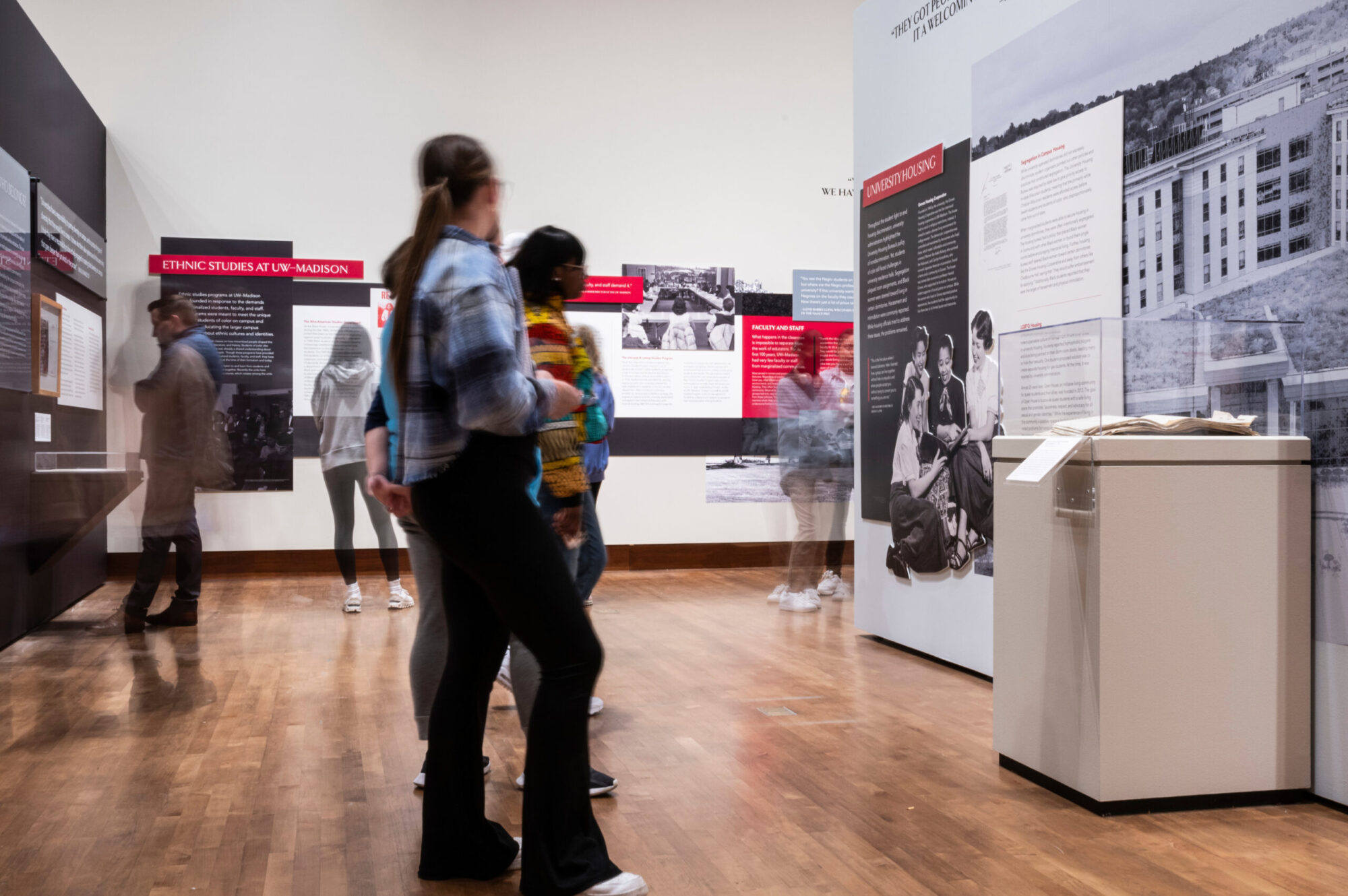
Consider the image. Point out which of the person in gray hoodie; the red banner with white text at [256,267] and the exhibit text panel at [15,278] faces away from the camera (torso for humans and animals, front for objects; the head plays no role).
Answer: the person in gray hoodie

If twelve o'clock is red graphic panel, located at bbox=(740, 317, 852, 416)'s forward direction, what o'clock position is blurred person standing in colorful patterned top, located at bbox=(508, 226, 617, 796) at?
The blurred person standing in colorful patterned top is roughly at 12 o'clock from the red graphic panel.

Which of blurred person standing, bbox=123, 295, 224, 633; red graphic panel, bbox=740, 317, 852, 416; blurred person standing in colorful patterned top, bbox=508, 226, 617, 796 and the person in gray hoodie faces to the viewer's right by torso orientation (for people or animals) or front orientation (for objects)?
blurred person standing in colorful patterned top, bbox=508, 226, 617, 796

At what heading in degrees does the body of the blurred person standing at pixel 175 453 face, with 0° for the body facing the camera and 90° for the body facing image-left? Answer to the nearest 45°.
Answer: approximately 90°

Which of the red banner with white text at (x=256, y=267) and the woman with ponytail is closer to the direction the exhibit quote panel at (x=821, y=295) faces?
the woman with ponytail

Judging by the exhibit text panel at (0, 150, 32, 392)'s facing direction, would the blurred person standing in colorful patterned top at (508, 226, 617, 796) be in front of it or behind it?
in front

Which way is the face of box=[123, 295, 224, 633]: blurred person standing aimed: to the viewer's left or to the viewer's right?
to the viewer's left

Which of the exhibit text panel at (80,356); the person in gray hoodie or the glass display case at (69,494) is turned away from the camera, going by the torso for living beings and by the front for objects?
the person in gray hoodie

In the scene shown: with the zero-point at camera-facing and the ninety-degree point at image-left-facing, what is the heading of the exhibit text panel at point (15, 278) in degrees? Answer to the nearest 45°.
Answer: approximately 315°

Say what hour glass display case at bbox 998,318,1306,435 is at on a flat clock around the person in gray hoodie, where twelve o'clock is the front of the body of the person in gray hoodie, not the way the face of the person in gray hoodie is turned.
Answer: The glass display case is roughly at 5 o'clock from the person in gray hoodie.

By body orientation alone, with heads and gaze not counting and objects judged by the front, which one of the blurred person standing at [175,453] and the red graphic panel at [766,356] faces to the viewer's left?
the blurred person standing

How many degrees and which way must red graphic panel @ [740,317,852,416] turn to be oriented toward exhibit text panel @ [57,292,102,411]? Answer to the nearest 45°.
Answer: approximately 45° to its right

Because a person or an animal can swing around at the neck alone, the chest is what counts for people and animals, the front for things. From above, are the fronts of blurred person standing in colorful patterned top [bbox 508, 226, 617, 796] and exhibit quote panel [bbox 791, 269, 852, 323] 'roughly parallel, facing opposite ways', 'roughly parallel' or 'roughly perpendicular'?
roughly perpendicular

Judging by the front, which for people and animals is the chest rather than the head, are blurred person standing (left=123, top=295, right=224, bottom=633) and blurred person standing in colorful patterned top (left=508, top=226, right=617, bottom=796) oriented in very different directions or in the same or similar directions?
very different directions
